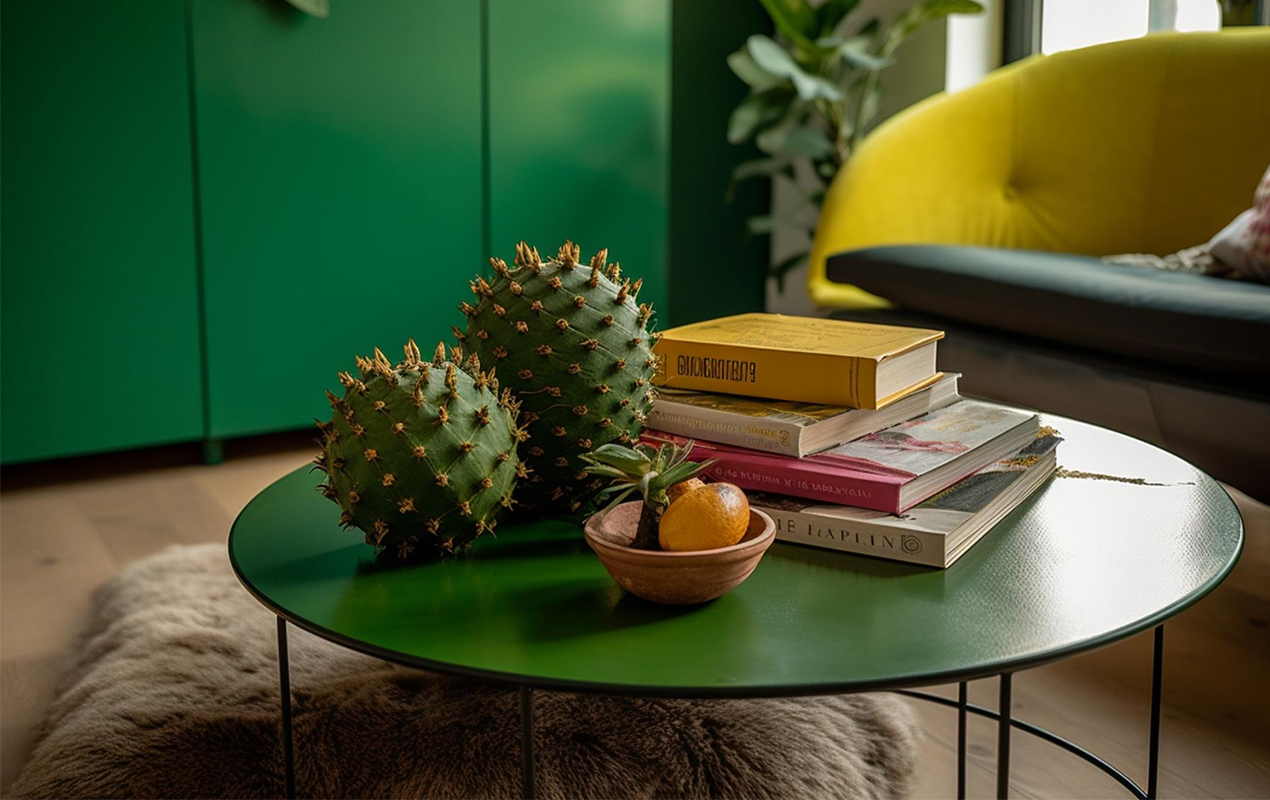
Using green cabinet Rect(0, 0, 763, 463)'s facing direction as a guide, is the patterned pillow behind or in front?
in front

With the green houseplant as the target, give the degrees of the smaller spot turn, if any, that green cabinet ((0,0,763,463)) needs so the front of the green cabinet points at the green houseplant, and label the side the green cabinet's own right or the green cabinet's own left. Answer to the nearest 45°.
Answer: approximately 45° to the green cabinet's own left

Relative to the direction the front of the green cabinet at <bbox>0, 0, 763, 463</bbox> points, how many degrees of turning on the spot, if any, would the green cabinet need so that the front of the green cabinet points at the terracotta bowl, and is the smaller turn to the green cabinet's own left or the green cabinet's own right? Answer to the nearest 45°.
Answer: approximately 45° to the green cabinet's own right

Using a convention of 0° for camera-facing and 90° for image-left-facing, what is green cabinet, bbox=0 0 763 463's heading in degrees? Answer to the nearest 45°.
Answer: approximately 315°

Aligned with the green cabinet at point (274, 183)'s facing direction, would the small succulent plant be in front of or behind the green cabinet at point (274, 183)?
in front

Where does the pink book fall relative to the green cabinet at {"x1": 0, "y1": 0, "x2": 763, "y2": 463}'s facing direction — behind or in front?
in front

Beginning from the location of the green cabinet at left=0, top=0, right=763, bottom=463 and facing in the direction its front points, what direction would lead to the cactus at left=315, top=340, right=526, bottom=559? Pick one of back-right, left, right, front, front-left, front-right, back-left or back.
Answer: front-right
